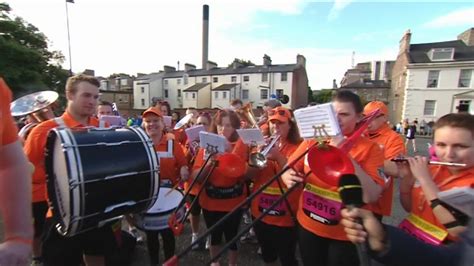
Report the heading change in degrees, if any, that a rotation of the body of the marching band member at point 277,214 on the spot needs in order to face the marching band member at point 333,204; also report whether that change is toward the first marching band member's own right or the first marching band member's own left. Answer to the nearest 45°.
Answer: approximately 90° to the first marching band member's own left

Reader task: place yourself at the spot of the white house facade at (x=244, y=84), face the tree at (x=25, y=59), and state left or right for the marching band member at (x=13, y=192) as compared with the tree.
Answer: left

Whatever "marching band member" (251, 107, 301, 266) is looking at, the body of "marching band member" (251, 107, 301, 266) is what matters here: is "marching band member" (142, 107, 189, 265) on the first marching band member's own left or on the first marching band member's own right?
on the first marching band member's own right

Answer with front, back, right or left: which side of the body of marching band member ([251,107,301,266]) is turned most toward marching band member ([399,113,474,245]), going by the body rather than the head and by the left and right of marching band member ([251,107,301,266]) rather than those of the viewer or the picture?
left

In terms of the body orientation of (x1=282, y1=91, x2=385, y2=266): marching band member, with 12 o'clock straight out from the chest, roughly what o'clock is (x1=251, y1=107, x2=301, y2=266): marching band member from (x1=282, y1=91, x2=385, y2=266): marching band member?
(x1=251, y1=107, x2=301, y2=266): marching band member is roughly at 3 o'clock from (x1=282, y1=91, x2=385, y2=266): marching band member.

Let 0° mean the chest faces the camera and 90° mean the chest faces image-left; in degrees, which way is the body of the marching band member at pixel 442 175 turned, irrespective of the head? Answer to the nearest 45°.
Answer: approximately 45°

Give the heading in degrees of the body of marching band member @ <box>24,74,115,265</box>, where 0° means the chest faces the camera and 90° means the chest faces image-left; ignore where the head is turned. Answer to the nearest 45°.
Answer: approximately 315°

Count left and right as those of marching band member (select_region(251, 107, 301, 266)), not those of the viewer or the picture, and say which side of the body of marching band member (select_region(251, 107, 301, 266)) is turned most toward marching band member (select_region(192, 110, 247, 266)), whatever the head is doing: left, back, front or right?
right

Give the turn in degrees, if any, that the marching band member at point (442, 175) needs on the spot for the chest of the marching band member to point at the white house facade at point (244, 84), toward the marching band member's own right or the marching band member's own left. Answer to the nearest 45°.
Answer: approximately 90° to the marching band member's own right
